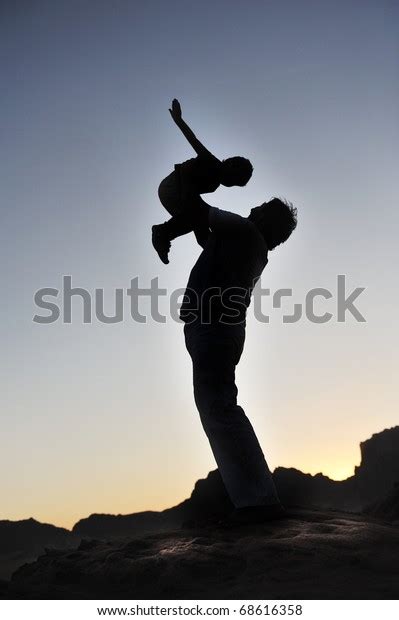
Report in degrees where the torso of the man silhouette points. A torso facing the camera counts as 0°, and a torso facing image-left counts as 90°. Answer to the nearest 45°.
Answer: approximately 90°
